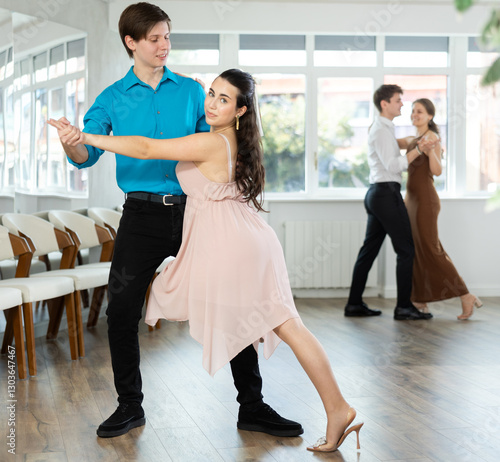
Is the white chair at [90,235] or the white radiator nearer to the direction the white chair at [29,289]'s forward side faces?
the white radiator

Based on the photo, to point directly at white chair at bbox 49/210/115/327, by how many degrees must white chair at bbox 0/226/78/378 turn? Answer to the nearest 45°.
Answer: approximately 135° to its left

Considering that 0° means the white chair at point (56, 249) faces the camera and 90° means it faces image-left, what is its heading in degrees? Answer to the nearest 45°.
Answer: approximately 315°

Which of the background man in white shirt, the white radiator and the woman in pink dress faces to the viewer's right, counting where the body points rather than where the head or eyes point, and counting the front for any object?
the background man in white shirt

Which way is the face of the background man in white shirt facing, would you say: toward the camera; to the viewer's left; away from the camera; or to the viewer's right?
to the viewer's right

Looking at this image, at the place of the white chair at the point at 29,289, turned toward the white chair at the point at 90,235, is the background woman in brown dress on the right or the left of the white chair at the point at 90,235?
right

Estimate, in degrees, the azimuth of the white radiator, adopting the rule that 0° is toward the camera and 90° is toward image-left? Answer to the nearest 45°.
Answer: approximately 0°
